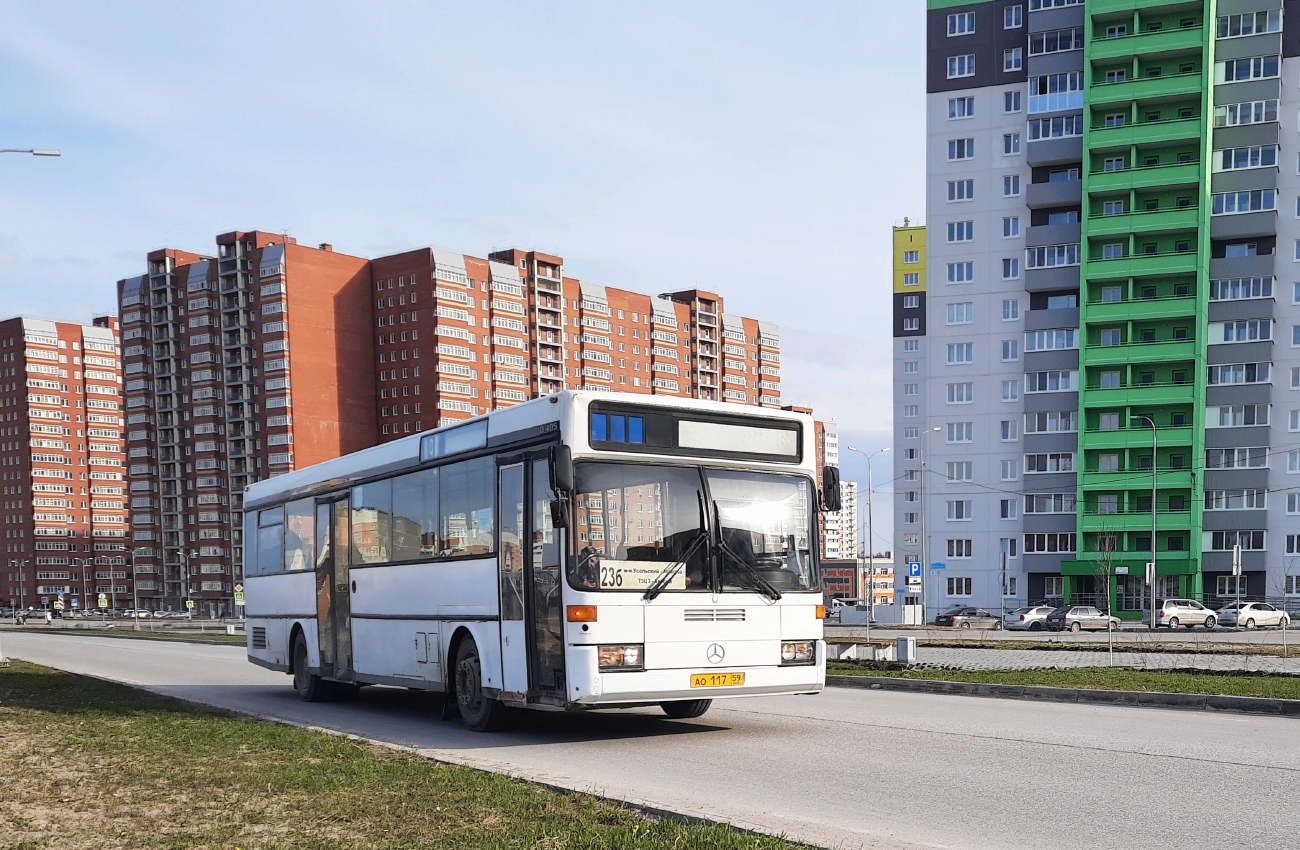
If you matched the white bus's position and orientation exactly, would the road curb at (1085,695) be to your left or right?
on your left

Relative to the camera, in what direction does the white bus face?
facing the viewer and to the right of the viewer
